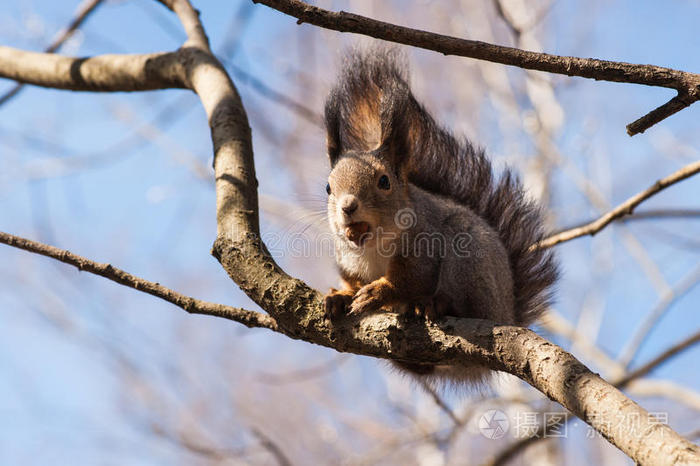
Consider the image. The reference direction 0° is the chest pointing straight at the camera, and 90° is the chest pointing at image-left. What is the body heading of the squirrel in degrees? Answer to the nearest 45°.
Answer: approximately 45°
